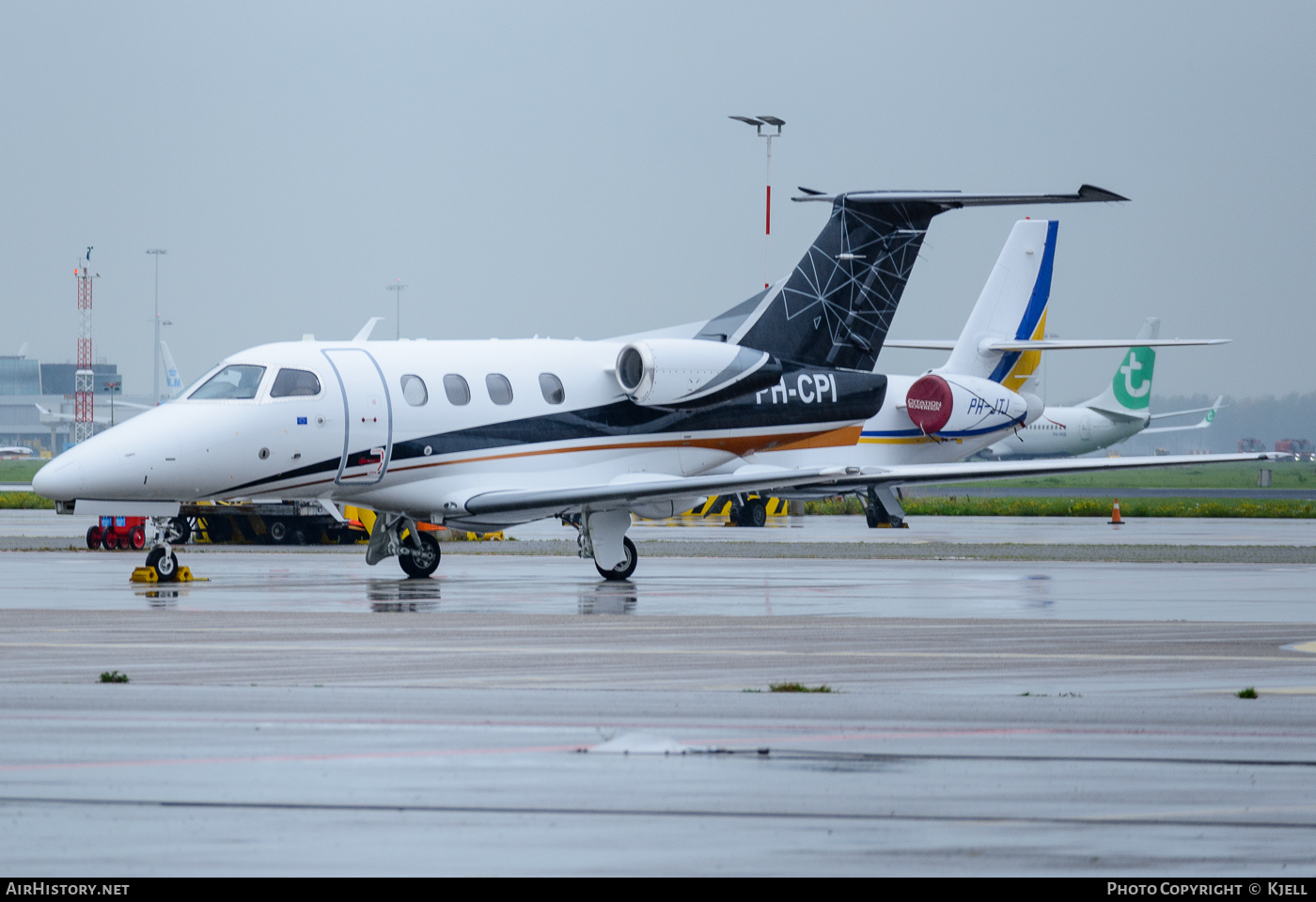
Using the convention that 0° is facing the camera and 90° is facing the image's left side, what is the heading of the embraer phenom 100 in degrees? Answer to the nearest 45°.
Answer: approximately 45°
